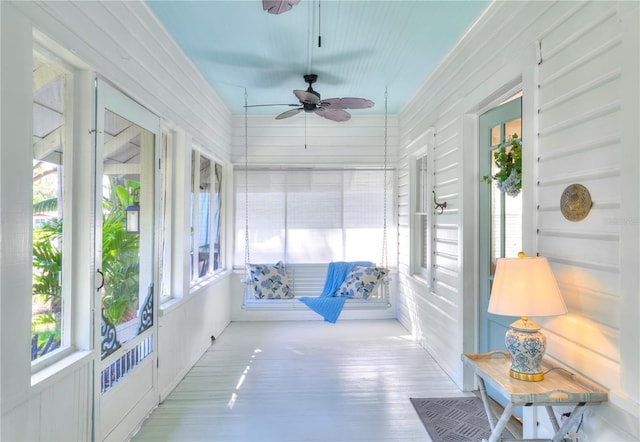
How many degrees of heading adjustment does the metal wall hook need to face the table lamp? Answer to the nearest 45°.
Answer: approximately 90° to its left

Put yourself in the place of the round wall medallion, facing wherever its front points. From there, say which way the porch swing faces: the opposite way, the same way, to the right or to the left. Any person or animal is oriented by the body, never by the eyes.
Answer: to the left

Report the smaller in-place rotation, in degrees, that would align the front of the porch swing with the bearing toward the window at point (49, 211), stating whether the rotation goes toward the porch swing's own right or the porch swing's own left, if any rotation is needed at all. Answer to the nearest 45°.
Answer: approximately 45° to the porch swing's own right

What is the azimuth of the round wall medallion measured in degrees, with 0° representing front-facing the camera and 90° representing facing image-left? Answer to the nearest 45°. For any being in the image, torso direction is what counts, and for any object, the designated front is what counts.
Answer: approximately 45°

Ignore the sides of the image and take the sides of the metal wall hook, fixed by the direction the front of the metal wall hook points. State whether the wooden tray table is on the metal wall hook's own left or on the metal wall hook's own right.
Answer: on the metal wall hook's own left

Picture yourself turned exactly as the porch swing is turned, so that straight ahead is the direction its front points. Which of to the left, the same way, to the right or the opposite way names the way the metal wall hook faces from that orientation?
to the right

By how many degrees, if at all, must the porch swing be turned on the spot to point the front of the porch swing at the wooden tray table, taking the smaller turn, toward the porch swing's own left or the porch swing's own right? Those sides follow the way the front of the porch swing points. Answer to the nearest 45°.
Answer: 0° — it already faces it

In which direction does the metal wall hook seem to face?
to the viewer's left
